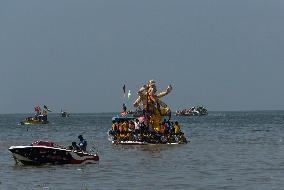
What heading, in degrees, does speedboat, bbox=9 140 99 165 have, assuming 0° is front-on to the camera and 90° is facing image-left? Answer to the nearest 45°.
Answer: approximately 90°
